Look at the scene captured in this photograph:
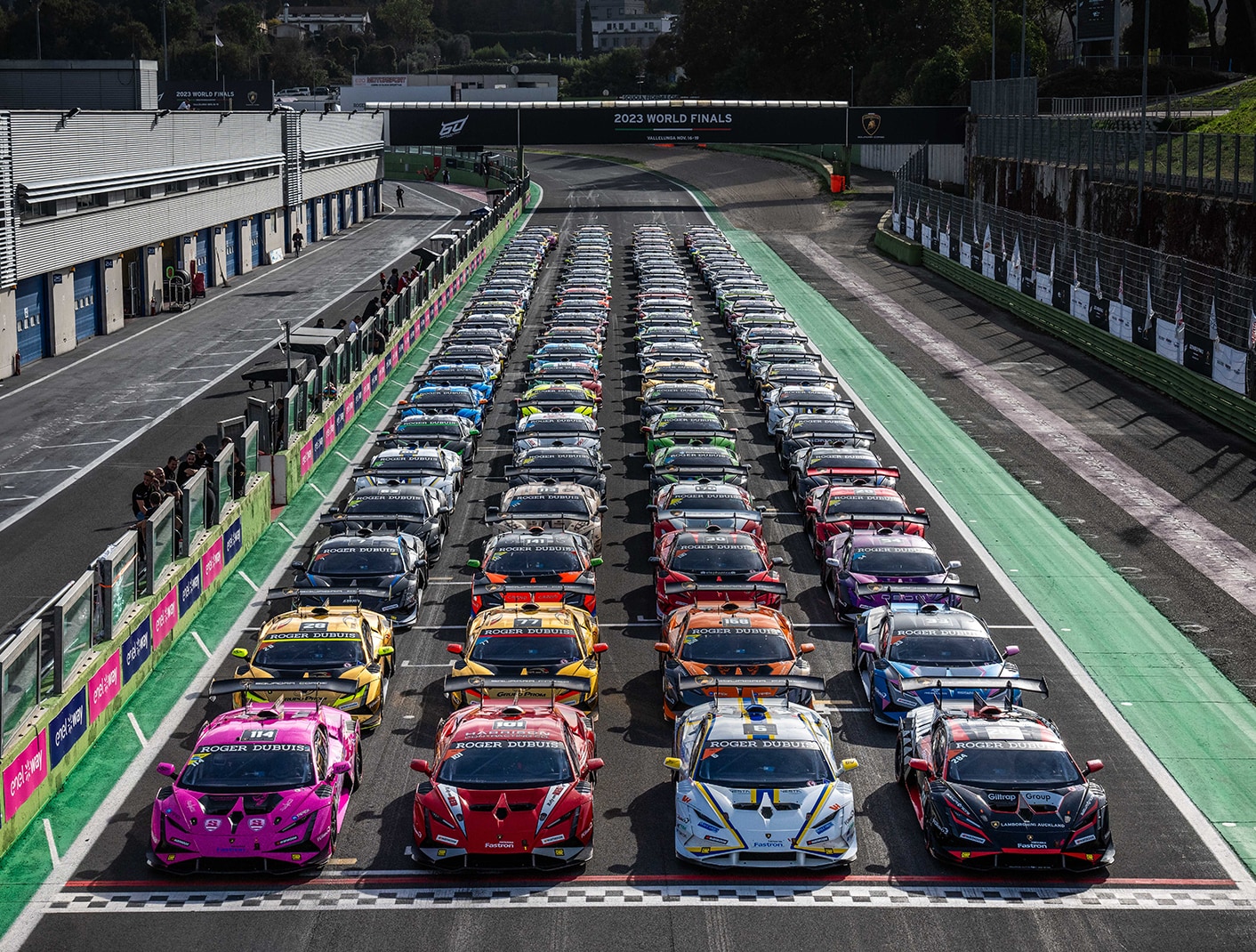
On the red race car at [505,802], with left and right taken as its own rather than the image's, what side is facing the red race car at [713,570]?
back

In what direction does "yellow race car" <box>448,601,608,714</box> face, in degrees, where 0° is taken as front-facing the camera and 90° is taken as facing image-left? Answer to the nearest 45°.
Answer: approximately 0°

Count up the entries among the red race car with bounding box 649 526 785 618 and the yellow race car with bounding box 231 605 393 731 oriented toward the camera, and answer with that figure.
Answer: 2

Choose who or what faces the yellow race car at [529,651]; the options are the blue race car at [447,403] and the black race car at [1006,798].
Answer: the blue race car

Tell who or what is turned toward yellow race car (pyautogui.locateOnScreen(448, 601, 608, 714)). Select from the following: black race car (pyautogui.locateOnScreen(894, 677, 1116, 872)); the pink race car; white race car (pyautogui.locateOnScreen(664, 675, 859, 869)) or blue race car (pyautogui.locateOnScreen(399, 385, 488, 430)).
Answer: the blue race car

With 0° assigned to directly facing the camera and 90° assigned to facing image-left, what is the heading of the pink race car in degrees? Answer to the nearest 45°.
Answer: approximately 0°

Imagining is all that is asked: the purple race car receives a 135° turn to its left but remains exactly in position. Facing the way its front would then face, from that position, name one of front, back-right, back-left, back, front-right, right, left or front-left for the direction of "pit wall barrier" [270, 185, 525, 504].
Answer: left

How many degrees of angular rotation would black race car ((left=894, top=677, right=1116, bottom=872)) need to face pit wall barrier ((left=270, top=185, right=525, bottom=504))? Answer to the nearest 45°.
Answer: approximately 135° to its right

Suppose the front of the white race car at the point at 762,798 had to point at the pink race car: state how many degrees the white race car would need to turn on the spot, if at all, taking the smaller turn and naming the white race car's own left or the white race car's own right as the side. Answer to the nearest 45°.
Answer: approximately 90° to the white race car's own right
